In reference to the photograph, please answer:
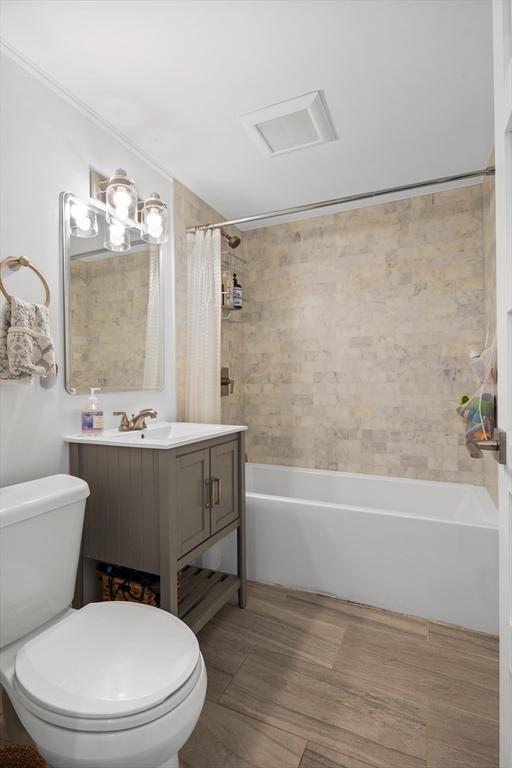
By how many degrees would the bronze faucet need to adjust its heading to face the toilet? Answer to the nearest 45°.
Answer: approximately 45° to its right

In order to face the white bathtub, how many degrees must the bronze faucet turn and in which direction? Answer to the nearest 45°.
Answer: approximately 45° to its left

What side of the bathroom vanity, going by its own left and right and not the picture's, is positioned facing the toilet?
right

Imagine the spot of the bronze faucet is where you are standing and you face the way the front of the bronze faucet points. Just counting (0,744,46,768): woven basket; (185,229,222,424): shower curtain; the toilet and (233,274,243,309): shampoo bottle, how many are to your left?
2

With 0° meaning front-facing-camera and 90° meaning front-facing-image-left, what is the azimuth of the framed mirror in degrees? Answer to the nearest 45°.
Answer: approximately 315°

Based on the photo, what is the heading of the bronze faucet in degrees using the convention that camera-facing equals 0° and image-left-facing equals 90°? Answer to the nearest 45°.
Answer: approximately 315°

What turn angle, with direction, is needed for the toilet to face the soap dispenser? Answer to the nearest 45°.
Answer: approximately 135° to its left

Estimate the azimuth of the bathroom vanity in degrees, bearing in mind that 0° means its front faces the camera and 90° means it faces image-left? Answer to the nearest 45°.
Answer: approximately 315°
